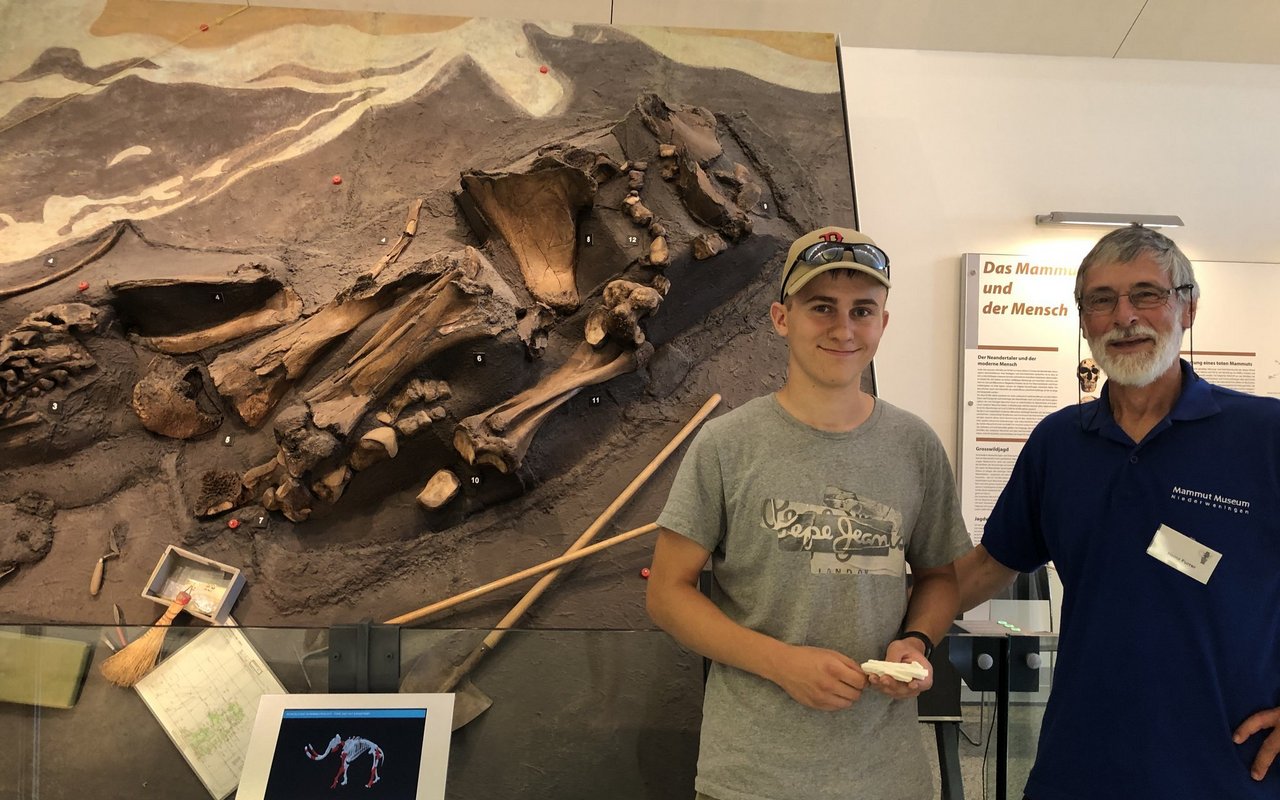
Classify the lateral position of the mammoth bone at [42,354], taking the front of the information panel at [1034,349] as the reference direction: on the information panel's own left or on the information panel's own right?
on the information panel's own right

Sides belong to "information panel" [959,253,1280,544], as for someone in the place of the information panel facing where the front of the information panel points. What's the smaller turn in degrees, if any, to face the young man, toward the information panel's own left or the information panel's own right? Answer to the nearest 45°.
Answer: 0° — it already faces them

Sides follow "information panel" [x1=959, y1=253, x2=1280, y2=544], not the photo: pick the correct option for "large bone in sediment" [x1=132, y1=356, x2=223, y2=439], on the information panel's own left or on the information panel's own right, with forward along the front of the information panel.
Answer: on the information panel's own right

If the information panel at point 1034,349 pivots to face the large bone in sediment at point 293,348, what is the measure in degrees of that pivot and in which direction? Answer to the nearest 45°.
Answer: approximately 45° to its right

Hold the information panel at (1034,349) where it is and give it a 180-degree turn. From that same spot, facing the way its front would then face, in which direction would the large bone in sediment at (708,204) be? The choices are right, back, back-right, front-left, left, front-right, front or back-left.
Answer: back-left

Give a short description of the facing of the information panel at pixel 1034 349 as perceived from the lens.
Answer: facing the viewer

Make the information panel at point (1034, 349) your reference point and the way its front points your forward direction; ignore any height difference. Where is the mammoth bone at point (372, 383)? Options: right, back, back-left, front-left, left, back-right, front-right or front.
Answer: front-right

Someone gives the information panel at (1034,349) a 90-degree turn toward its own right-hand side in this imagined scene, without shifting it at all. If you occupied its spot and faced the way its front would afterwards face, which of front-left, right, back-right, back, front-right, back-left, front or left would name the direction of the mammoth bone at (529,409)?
front-left

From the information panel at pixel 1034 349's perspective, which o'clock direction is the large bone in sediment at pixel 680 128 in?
The large bone in sediment is roughly at 2 o'clock from the information panel.

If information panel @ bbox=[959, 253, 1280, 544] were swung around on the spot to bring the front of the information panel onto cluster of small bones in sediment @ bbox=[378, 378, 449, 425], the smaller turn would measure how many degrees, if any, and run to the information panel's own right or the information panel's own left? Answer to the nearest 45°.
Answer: approximately 45° to the information panel's own right

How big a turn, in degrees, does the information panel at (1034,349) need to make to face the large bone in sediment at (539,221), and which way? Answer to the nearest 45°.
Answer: approximately 45° to its right
